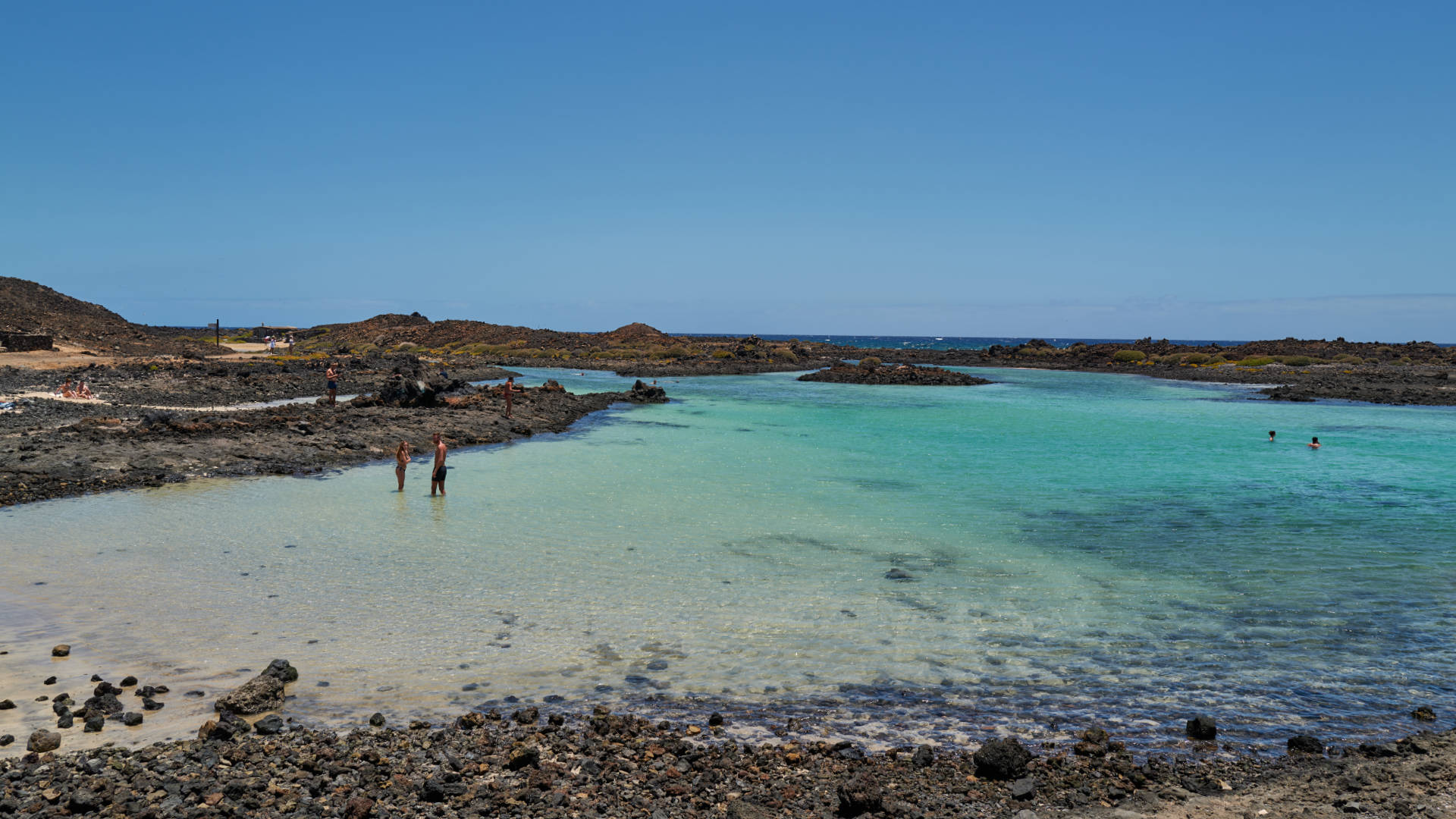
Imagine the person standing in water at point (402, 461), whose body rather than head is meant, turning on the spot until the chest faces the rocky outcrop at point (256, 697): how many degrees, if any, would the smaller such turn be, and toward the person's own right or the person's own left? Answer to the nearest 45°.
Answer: approximately 90° to the person's own right

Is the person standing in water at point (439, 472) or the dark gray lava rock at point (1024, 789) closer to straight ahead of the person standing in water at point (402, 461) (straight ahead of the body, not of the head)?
the person standing in water

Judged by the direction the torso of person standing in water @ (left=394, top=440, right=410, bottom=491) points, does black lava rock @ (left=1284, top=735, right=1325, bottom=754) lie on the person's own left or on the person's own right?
on the person's own right

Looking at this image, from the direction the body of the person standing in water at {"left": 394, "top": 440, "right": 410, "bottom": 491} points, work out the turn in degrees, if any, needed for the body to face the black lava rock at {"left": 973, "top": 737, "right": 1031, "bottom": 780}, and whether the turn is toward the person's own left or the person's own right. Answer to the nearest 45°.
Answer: approximately 90° to the person's own right

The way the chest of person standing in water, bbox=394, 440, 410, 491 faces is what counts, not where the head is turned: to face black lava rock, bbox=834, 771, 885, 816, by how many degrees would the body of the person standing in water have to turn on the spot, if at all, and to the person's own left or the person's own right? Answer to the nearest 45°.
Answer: approximately 90° to the person's own right

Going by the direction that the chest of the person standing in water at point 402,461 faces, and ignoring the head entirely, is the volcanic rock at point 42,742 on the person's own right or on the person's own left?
on the person's own right

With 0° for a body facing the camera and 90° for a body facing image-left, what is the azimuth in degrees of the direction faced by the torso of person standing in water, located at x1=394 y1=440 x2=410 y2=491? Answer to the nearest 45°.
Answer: approximately 270°

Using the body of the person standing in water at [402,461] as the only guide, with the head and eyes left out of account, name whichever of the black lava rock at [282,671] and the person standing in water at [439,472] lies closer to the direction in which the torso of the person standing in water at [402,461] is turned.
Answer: the person standing in water

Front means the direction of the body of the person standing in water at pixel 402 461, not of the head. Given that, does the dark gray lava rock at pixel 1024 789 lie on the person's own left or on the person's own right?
on the person's own right

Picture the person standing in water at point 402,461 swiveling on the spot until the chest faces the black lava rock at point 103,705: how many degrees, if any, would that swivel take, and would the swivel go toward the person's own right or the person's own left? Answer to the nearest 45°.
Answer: approximately 90° to the person's own right
